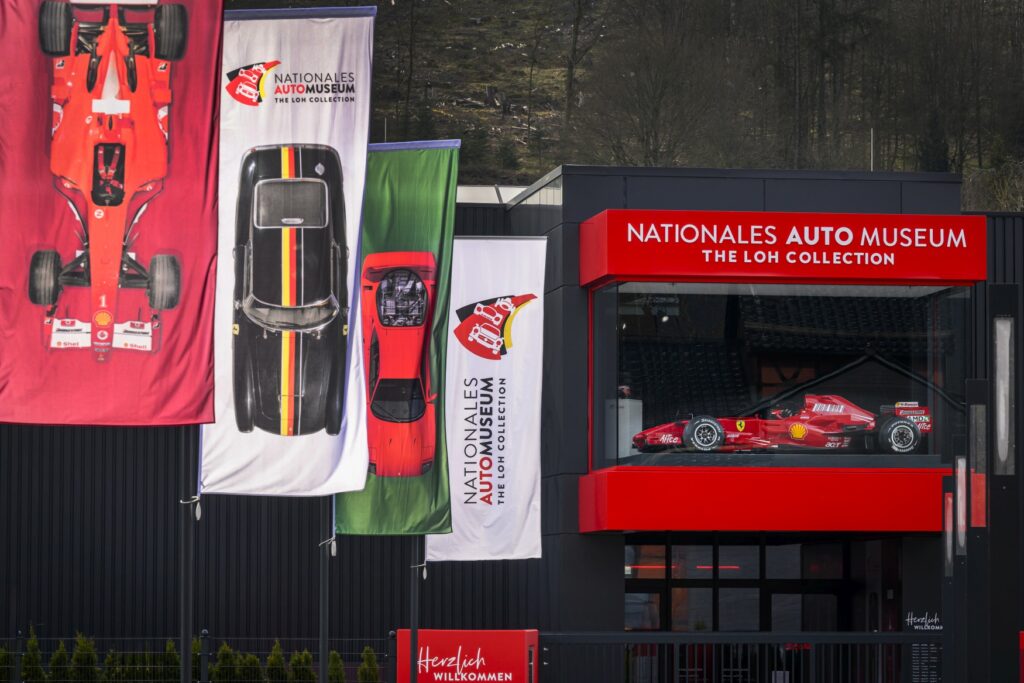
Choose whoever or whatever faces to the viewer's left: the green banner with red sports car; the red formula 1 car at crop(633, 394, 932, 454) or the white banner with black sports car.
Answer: the red formula 1 car

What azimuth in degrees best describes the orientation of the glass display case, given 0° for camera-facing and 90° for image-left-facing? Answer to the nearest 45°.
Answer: approximately 0°

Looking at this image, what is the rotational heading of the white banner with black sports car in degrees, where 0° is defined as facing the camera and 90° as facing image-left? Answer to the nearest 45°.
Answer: approximately 0°

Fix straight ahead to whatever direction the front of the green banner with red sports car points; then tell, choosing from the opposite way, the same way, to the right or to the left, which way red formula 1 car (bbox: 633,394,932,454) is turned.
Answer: to the right

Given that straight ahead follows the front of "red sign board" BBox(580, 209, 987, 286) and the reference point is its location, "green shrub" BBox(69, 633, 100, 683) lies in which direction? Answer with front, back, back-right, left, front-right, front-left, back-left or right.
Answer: right

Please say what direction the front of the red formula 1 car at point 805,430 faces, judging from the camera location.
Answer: facing to the left of the viewer
